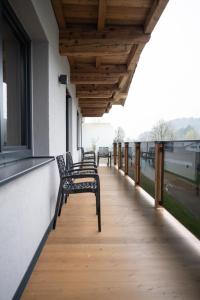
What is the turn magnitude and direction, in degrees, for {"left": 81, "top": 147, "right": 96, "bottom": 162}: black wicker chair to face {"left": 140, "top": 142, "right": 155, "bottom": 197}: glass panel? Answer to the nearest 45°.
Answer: approximately 90° to its right

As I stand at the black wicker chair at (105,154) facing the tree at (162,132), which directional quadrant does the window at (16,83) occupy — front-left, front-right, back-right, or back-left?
back-right

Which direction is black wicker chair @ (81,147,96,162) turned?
to the viewer's right

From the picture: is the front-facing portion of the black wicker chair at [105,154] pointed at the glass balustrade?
yes
